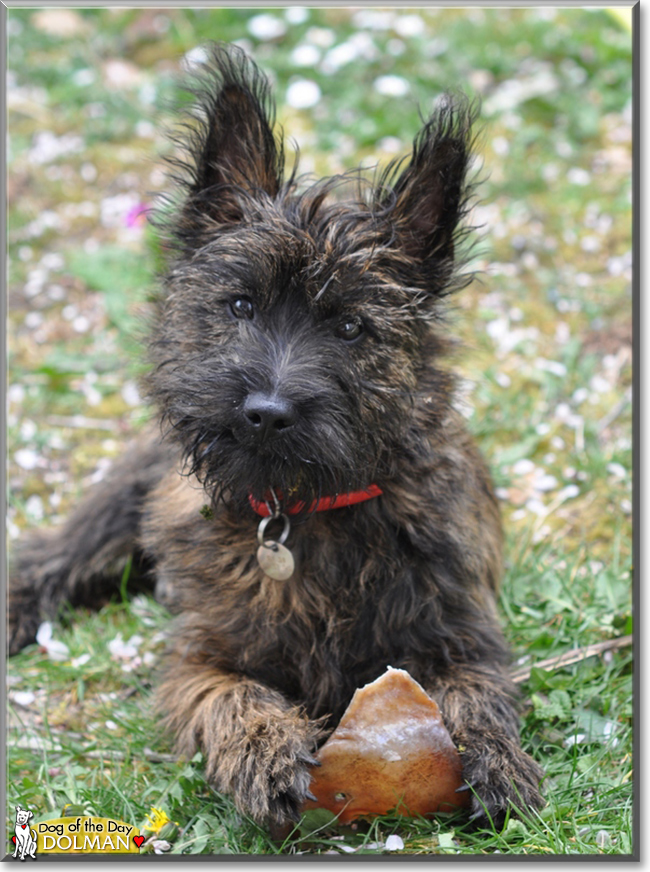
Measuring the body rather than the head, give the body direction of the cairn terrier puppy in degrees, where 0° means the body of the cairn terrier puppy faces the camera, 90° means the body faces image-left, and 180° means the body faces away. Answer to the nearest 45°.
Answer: approximately 0°

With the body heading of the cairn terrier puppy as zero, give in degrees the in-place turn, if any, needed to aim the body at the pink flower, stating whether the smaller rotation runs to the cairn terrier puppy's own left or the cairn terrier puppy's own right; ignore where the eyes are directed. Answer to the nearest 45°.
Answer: approximately 180°
